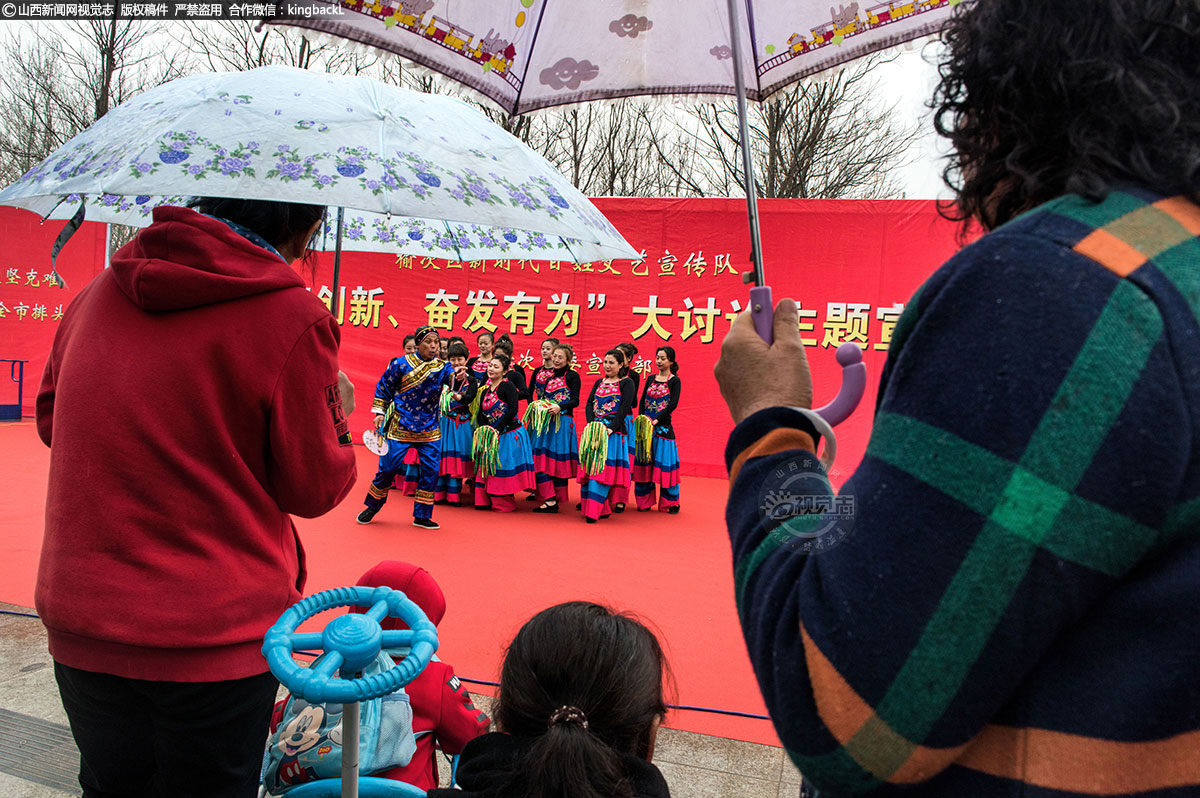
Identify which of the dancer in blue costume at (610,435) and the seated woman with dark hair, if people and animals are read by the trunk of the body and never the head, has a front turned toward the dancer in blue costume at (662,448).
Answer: the seated woman with dark hair

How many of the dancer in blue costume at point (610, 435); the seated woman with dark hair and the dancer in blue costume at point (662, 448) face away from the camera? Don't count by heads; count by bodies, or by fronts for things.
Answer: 1

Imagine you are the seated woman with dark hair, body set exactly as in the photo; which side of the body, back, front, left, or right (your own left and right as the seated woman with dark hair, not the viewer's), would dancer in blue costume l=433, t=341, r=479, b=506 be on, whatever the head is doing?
front

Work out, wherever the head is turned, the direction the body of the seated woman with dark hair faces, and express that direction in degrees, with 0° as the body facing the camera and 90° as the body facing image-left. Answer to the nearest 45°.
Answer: approximately 180°

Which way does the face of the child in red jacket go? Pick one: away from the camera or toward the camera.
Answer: away from the camera

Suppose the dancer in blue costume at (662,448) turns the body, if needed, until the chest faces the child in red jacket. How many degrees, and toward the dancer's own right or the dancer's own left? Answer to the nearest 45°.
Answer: approximately 45° to the dancer's own left

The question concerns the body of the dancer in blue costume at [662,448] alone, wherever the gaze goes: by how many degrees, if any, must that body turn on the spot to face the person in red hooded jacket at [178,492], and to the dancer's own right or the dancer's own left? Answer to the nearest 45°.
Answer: approximately 45° to the dancer's own left

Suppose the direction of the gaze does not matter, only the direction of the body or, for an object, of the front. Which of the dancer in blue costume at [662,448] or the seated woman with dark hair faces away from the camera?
the seated woman with dark hair

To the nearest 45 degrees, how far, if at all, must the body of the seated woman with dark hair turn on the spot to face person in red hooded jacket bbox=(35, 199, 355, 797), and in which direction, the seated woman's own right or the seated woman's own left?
approximately 90° to the seated woman's own left

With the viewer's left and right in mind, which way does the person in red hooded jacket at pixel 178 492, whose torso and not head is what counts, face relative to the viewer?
facing away from the viewer and to the right of the viewer

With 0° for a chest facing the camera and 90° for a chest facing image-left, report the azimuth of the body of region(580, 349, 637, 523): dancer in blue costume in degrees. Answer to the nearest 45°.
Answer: approximately 45°
